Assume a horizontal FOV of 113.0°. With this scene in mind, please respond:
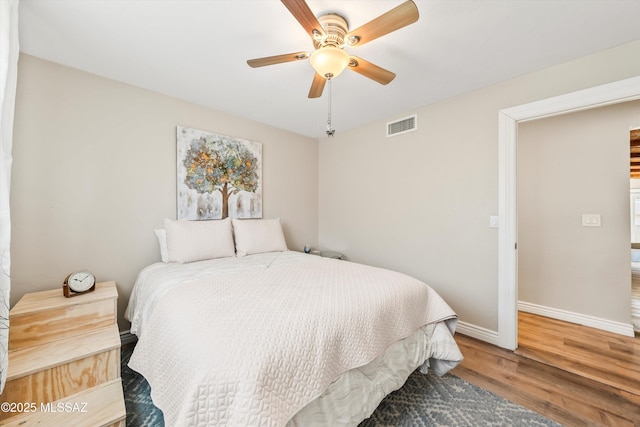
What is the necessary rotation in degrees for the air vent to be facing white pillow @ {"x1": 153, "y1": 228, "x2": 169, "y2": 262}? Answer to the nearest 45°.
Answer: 0° — it already faces it

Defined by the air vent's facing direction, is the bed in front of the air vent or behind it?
in front

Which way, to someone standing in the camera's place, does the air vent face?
facing the viewer and to the left of the viewer

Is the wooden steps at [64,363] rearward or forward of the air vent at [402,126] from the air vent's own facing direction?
forward

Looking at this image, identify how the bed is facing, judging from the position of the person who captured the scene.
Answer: facing the viewer and to the right of the viewer

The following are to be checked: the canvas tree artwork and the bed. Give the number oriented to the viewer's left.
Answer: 0

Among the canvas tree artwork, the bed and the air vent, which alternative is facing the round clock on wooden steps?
the air vent

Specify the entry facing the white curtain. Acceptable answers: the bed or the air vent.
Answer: the air vent
